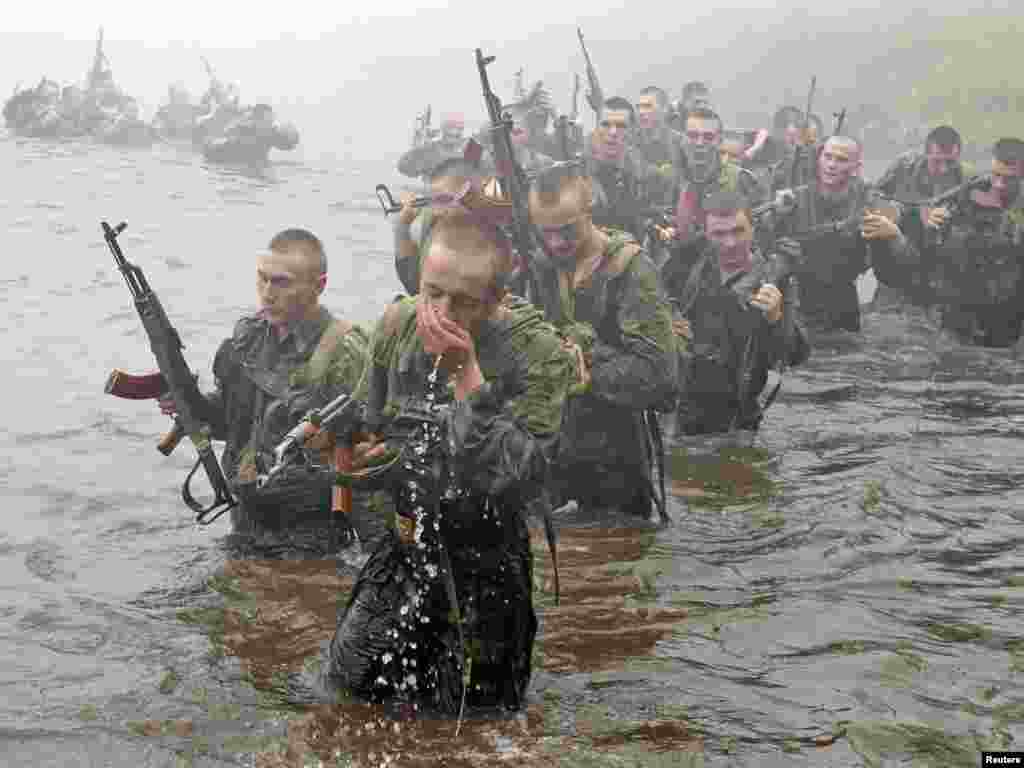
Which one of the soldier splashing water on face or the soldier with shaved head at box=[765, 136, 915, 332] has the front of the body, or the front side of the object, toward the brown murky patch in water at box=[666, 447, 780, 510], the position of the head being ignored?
the soldier with shaved head

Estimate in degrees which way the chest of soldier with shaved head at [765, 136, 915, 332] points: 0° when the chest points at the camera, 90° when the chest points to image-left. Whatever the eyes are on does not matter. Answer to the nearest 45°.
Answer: approximately 0°

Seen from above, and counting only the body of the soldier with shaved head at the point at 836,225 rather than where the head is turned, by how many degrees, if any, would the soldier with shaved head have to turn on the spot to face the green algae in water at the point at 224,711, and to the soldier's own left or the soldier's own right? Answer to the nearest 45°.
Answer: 0° — they already face it

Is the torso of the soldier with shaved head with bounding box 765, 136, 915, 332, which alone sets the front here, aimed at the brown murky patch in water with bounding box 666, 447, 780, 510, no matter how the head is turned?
yes

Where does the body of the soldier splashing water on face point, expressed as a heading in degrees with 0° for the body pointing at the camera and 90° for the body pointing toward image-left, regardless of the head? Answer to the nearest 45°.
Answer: approximately 45°

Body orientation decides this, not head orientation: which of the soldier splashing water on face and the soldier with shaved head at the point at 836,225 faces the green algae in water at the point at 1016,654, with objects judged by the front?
the soldier with shaved head
